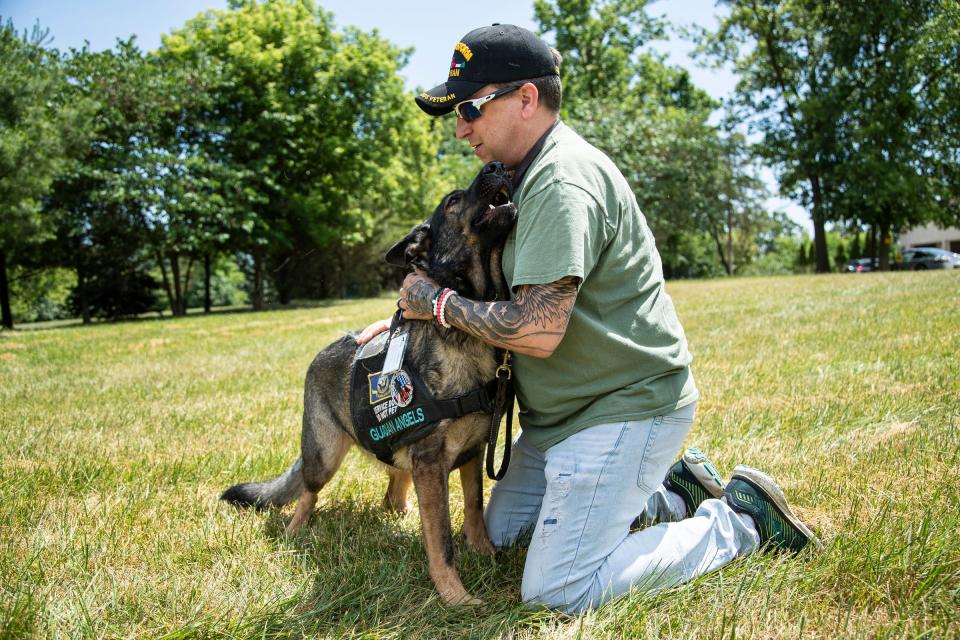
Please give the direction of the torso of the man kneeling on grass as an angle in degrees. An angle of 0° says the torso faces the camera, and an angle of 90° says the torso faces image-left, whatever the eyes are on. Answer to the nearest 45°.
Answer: approximately 90°

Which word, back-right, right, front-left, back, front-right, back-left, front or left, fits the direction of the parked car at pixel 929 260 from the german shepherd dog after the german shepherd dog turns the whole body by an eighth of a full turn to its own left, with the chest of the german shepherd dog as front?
front-left

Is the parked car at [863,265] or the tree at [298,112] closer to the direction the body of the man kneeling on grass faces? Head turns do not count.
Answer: the tree

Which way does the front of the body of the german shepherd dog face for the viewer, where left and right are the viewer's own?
facing the viewer and to the right of the viewer

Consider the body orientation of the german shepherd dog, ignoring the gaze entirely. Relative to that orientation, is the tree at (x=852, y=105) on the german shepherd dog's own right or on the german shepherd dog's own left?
on the german shepherd dog's own left

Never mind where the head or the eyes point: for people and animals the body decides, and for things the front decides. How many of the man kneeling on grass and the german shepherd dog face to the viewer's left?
1

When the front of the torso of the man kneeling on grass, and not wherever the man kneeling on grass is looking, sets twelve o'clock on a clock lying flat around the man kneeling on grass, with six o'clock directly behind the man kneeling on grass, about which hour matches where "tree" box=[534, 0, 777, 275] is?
The tree is roughly at 3 o'clock from the man kneeling on grass.

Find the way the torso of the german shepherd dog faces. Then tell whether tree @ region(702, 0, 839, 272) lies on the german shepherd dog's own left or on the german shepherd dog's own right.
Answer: on the german shepherd dog's own left

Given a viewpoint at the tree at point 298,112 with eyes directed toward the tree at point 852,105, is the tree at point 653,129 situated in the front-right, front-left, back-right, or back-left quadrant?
front-left

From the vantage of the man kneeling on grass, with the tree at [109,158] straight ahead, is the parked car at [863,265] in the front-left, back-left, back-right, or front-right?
front-right
